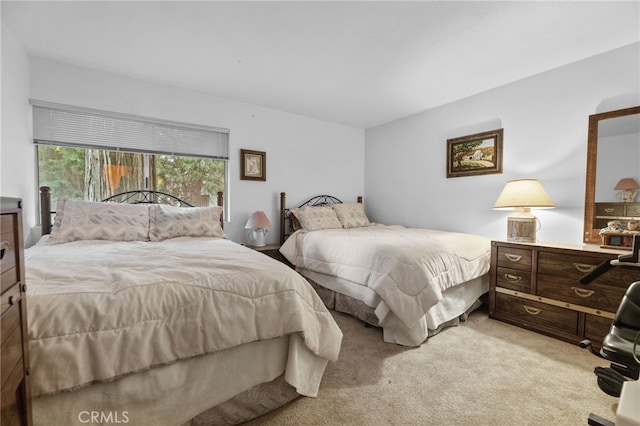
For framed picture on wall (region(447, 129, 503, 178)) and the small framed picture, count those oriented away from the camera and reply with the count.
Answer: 0

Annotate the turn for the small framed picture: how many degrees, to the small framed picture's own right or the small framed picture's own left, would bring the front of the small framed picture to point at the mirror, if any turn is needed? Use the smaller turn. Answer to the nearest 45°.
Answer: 0° — it already faces it

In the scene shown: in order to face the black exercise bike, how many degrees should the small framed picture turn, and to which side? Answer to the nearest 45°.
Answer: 0° — it already faces it

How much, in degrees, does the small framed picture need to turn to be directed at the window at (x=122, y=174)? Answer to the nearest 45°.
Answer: approximately 135° to its right

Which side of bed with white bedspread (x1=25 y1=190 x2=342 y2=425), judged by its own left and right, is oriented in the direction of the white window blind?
back

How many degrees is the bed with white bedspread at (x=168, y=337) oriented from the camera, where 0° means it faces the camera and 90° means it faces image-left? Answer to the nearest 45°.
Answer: approximately 0°

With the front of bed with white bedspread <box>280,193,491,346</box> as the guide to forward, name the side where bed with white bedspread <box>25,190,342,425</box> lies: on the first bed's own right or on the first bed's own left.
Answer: on the first bed's own right

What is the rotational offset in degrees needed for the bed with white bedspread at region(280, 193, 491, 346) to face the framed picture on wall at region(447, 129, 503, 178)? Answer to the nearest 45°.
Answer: approximately 90° to its left

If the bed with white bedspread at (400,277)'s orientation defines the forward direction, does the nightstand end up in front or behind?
behind

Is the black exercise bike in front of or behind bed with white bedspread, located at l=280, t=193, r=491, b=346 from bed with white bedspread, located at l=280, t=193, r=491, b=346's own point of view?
in front

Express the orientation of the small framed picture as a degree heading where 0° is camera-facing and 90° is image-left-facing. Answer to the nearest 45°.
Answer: approximately 315°

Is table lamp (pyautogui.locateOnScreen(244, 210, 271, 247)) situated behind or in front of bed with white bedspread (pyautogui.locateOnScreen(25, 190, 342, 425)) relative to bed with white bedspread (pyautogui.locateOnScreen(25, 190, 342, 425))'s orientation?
behind

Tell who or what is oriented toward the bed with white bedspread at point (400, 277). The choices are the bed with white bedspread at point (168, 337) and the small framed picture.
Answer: the small framed picture
